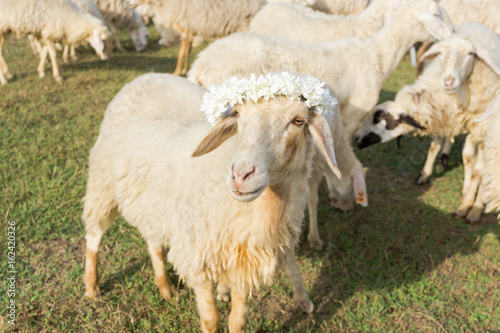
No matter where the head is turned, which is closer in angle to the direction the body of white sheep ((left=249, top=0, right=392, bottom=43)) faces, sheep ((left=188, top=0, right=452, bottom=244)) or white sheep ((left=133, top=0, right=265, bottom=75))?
the sheep

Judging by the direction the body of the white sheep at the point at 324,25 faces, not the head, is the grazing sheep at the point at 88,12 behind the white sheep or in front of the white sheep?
behind

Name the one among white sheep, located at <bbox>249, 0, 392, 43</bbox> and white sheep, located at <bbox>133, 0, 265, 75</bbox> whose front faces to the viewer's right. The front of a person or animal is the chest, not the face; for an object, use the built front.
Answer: white sheep, located at <bbox>249, 0, 392, 43</bbox>

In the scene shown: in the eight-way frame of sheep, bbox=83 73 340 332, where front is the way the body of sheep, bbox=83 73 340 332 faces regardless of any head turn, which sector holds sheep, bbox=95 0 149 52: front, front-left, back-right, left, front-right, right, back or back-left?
back-left

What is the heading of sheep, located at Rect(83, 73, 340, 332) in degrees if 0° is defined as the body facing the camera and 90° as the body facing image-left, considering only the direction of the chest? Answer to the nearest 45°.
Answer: approximately 315°

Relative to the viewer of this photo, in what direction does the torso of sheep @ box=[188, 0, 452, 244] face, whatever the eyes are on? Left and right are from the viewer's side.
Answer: facing to the right of the viewer

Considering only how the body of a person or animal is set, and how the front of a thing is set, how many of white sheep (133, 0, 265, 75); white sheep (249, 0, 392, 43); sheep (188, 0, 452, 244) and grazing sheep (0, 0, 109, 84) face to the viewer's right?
3

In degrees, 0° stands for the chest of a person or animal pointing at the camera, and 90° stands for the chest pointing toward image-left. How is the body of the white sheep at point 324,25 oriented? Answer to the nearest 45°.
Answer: approximately 270°

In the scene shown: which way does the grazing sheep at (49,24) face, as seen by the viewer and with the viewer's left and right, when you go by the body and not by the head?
facing to the right of the viewer
